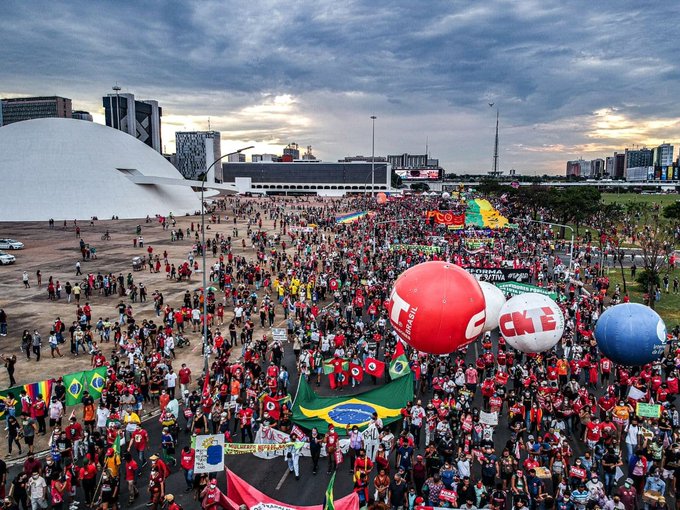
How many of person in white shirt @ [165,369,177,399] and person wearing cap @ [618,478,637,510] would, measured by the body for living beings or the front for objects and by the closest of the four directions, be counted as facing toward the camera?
2

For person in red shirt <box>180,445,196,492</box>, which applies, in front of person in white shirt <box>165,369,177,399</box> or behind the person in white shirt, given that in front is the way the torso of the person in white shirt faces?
in front

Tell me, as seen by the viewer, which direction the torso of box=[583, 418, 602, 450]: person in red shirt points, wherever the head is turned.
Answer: toward the camera

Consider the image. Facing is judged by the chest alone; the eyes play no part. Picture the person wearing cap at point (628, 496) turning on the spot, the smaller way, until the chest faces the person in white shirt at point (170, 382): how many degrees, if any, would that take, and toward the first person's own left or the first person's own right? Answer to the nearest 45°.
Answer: approximately 90° to the first person's own right

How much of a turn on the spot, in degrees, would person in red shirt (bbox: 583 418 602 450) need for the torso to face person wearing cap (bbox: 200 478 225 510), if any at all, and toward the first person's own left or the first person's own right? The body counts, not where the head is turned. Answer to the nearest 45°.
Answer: approximately 45° to the first person's own right

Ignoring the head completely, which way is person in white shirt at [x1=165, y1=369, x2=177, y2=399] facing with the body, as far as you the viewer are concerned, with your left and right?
facing the viewer

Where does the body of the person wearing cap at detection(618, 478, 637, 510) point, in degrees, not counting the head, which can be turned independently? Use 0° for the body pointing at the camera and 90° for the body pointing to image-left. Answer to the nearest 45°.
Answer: approximately 0°

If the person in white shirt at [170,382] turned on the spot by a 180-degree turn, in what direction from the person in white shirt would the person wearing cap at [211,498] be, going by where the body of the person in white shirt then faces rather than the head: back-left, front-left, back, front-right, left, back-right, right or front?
back

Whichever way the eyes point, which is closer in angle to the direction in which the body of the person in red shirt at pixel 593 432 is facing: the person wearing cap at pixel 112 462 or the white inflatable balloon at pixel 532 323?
the person wearing cap

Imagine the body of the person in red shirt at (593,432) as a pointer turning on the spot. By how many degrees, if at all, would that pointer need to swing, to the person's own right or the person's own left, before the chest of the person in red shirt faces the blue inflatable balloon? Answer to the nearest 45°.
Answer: approximately 180°

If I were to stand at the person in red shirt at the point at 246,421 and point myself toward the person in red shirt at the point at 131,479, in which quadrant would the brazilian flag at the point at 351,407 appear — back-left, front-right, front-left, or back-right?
back-left

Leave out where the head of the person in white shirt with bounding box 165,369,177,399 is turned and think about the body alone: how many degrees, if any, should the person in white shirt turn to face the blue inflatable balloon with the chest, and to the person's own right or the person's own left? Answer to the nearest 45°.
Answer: approximately 90° to the person's own left

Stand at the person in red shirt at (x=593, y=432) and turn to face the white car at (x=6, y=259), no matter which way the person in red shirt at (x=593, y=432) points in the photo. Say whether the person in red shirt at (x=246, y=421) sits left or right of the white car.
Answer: left
